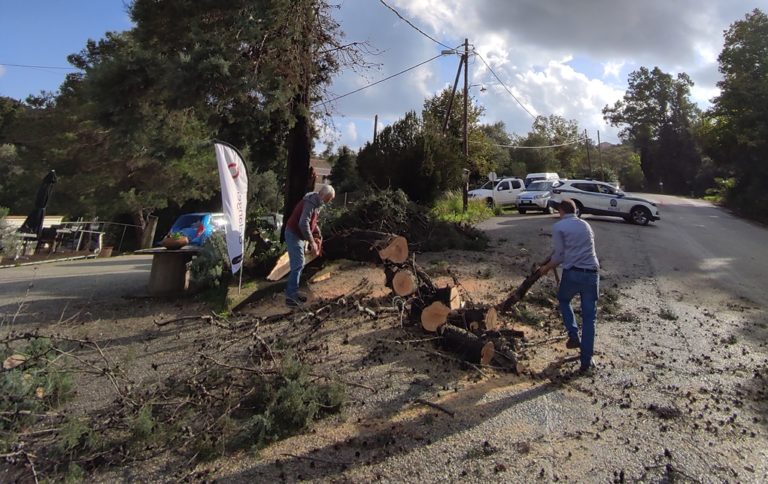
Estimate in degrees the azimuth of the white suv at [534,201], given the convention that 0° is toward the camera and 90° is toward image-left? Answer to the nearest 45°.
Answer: approximately 45°

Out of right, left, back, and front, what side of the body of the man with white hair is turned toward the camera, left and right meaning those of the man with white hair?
right

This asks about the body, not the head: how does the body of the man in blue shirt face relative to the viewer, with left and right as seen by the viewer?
facing away from the viewer and to the left of the viewer

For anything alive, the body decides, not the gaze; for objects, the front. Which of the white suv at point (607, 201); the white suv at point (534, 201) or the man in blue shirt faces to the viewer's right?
the white suv at point (607, 201)

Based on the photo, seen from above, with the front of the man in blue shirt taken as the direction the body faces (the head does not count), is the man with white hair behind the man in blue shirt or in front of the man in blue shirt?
in front

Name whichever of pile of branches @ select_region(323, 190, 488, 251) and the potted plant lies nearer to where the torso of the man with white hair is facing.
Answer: the pile of branches

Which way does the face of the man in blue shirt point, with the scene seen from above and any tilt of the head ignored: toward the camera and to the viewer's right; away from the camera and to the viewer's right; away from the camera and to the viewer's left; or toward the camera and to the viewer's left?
away from the camera and to the viewer's left

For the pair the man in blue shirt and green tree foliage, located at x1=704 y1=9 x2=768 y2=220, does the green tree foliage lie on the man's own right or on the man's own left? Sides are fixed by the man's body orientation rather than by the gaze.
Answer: on the man's own right

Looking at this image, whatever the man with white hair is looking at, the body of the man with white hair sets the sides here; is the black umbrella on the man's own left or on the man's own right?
on the man's own left

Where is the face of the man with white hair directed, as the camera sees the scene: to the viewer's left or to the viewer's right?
to the viewer's right

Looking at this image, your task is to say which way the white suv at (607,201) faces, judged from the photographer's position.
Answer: facing to the right of the viewer
